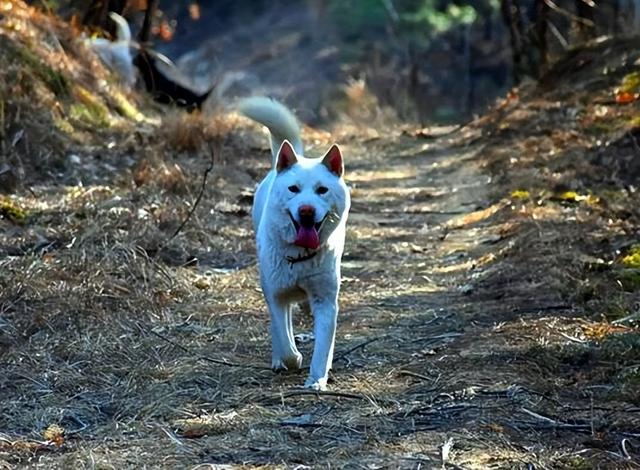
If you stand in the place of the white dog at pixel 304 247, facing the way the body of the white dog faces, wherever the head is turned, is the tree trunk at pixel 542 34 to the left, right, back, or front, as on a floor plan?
back

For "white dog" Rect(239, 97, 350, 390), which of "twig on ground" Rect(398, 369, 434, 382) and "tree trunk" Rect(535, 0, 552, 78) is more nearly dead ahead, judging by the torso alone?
the twig on ground

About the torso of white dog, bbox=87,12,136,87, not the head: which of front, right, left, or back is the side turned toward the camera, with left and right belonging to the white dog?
left

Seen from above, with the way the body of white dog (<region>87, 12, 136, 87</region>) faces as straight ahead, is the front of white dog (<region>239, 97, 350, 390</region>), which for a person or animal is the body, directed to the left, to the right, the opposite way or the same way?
to the left

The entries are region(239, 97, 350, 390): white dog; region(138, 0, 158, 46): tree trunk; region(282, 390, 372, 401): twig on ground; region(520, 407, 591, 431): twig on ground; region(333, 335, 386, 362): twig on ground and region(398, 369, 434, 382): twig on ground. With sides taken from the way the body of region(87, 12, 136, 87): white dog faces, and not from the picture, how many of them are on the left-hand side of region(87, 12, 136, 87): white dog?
5

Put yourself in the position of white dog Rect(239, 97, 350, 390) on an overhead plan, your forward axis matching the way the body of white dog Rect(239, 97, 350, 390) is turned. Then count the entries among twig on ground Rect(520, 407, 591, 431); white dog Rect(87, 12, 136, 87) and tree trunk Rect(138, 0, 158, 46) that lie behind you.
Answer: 2

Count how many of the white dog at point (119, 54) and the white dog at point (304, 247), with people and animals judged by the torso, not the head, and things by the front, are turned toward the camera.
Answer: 1

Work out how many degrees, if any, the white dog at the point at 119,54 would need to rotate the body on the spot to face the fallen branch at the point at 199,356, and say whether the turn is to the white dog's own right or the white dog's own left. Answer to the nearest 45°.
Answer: approximately 90° to the white dog's own left
